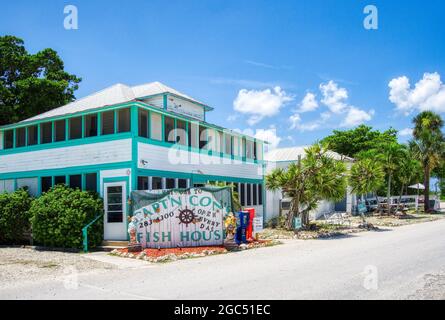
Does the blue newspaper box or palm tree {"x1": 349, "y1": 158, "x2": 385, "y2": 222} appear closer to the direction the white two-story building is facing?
the blue newspaper box

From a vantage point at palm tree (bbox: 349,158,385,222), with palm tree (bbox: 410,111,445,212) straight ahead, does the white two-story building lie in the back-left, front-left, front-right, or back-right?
back-left

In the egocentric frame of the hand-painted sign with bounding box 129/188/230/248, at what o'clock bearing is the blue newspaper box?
The blue newspaper box is roughly at 8 o'clock from the hand-painted sign.

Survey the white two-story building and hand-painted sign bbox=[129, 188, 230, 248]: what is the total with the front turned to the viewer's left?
0

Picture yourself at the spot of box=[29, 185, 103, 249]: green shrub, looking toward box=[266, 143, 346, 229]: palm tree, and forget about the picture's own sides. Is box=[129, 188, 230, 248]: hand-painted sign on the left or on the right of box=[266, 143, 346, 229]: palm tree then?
right

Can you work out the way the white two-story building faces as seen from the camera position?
facing the viewer and to the right of the viewer

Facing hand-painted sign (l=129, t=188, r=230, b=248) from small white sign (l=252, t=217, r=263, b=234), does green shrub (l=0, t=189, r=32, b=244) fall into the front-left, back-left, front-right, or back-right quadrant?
front-right

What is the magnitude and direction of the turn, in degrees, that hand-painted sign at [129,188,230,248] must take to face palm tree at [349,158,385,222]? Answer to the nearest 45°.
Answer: approximately 135° to its left

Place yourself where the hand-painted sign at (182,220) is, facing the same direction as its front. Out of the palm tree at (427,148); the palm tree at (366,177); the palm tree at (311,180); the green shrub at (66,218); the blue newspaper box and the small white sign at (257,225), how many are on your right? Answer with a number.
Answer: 1

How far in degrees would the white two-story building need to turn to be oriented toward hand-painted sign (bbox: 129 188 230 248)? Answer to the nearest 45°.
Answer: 0° — it already faces it

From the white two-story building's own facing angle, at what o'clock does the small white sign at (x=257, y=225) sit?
The small white sign is roughly at 11 o'clock from the white two-story building.

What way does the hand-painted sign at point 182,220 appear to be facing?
toward the camera

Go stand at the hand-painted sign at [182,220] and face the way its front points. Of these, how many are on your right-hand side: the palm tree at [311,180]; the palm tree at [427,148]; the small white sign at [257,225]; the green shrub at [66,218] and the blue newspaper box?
1

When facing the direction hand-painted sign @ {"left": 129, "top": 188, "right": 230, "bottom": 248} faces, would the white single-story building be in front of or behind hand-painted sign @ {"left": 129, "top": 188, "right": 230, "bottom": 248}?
behind
